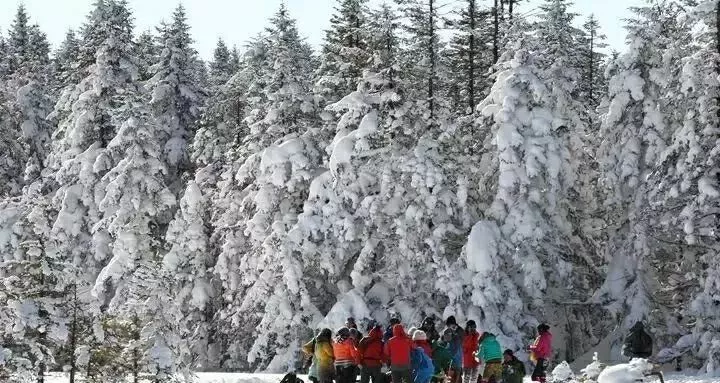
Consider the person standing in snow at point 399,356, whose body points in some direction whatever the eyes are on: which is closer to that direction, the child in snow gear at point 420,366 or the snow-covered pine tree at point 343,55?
the snow-covered pine tree

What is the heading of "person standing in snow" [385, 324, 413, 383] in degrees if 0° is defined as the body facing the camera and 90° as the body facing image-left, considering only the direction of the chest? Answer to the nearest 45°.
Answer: approximately 180°

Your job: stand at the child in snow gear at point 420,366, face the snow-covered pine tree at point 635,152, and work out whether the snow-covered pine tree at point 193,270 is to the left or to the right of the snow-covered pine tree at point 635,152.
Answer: left
